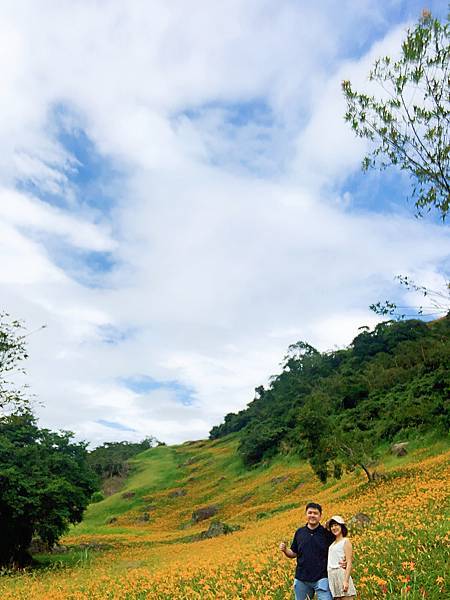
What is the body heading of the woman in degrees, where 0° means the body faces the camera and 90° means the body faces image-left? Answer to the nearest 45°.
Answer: approximately 45°

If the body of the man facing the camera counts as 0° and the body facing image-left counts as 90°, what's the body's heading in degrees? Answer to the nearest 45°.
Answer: approximately 0°

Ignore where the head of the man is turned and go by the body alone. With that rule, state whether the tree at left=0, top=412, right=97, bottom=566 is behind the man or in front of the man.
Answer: behind

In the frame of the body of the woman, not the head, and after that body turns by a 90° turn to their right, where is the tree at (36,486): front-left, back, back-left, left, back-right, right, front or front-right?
front
